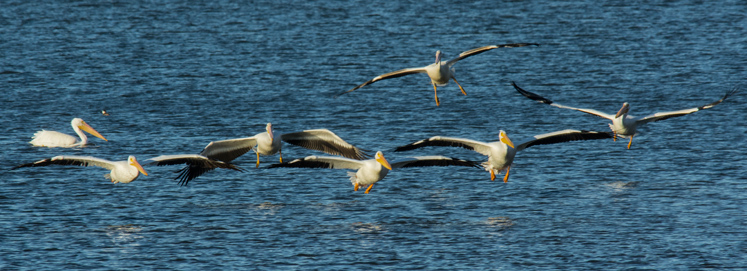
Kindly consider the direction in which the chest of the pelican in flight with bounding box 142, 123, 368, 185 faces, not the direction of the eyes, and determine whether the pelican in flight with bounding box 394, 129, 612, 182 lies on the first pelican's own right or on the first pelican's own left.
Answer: on the first pelican's own left

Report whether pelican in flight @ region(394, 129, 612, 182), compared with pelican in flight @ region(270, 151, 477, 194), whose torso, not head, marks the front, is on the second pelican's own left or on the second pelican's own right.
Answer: on the second pelican's own left

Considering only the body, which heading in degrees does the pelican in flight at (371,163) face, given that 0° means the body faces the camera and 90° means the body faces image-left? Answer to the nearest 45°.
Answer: approximately 315°

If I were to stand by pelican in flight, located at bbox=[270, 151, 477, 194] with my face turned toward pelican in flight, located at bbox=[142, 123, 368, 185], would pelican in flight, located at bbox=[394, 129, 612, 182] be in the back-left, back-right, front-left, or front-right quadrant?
back-right

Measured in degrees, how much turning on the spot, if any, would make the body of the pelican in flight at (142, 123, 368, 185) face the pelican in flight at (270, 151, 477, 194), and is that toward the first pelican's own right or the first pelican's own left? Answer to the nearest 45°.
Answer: approximately 45° to the first pelican's own left
